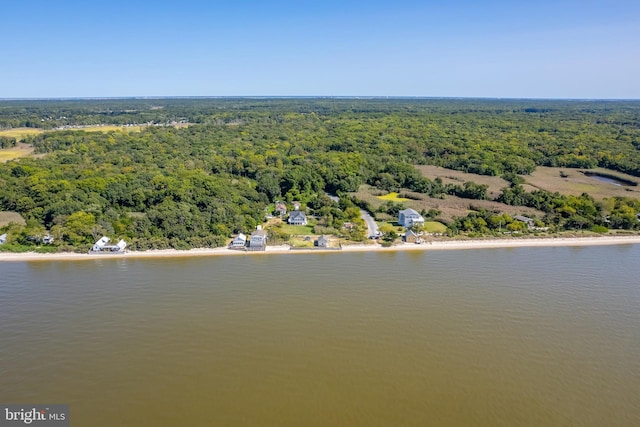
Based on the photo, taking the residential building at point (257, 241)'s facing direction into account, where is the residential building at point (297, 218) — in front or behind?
behind

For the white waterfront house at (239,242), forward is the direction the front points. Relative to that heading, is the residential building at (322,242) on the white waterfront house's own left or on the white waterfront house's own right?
on the white waterfront house's own left

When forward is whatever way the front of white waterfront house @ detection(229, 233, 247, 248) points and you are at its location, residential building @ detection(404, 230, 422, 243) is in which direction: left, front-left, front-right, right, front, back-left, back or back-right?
left

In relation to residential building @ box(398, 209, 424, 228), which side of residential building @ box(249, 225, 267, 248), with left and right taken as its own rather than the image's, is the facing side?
left

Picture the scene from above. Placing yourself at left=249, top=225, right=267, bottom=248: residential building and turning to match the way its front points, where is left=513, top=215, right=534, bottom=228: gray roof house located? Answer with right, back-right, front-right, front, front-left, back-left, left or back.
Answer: left

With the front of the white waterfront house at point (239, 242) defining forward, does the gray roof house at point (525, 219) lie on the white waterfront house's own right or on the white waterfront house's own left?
on the white waterfront house's own left

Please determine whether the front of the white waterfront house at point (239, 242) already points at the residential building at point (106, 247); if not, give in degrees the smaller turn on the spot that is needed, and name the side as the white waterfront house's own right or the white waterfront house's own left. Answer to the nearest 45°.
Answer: approximately 90° to the white waterfront house's own right

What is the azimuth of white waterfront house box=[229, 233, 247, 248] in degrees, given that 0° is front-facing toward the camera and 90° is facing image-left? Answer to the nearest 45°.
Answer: approximately 0°

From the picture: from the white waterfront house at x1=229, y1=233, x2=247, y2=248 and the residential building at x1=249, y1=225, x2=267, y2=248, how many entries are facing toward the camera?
2

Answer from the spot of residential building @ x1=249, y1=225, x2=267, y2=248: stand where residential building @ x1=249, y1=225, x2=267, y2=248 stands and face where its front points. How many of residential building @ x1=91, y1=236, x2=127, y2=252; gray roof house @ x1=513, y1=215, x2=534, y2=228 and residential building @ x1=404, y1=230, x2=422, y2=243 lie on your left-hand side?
2
